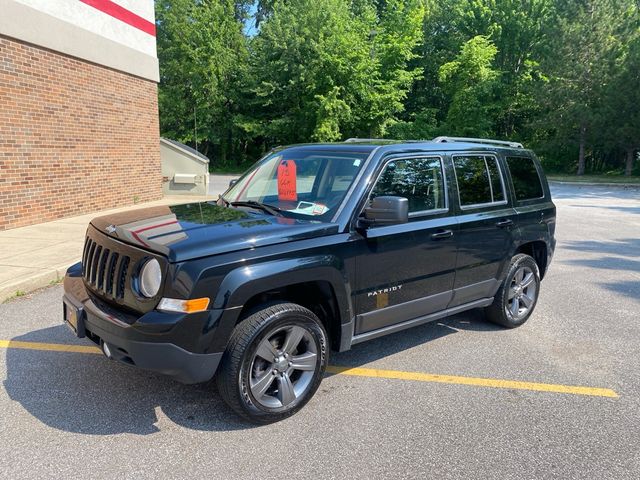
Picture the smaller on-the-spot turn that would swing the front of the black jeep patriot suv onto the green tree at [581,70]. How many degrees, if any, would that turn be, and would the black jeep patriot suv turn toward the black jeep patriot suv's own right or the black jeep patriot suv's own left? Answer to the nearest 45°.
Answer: approximately 180°

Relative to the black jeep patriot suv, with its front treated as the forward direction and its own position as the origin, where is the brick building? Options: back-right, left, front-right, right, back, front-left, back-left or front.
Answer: right

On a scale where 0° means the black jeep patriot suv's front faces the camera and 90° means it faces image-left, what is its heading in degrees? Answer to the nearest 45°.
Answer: approximately 45°

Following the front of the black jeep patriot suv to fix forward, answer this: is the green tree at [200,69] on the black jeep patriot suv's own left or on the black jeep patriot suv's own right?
on the black jeep patriot suv's own right

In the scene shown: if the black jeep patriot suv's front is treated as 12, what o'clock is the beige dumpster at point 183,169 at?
The beige dumpster is roughly at 4 o'clock from the black jeep patriot suv.

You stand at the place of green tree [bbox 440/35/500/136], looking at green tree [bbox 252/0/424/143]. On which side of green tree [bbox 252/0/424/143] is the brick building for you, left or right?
left

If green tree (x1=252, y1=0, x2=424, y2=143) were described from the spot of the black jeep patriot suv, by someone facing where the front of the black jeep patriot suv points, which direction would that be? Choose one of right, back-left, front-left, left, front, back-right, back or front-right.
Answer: back-right

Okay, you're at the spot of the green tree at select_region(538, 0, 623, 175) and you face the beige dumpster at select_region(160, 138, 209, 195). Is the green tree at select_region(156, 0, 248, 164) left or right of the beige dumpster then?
right

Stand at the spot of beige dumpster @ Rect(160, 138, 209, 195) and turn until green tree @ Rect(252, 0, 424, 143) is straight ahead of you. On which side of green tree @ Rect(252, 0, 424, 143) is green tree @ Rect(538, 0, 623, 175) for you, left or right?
right

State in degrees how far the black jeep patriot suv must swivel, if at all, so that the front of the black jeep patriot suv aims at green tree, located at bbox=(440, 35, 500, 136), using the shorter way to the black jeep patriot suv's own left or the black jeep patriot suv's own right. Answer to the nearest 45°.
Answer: approximately 135° to the black jeep patriot suv's own right
